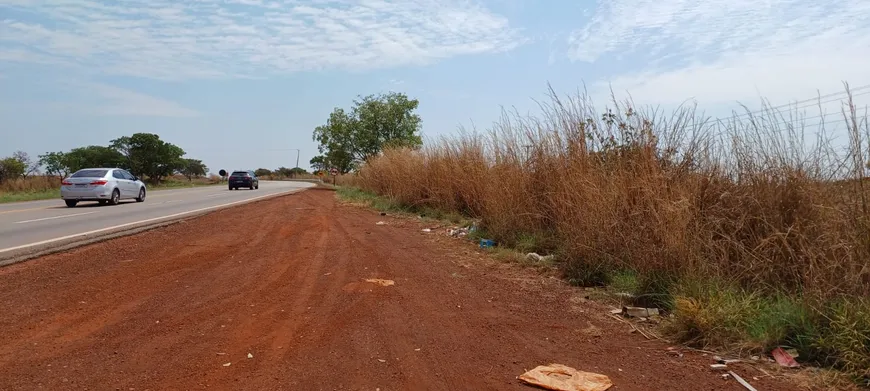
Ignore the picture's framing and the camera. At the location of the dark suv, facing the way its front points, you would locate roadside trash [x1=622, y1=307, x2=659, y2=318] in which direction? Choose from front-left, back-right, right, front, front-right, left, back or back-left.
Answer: back-right

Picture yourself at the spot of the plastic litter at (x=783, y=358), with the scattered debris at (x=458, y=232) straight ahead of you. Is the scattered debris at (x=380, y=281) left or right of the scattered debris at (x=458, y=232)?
left

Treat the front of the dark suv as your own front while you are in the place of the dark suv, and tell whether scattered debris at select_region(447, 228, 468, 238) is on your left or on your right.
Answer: on your right

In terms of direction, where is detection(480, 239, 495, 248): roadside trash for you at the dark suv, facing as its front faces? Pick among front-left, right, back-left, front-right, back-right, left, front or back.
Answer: back-right

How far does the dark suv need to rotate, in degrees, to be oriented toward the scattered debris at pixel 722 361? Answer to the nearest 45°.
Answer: approximately 135° to its right

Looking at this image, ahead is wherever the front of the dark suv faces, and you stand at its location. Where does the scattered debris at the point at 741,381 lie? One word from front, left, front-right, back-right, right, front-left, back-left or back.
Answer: back-right

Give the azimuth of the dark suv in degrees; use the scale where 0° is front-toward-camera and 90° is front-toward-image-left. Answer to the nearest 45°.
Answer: approximately 225°
